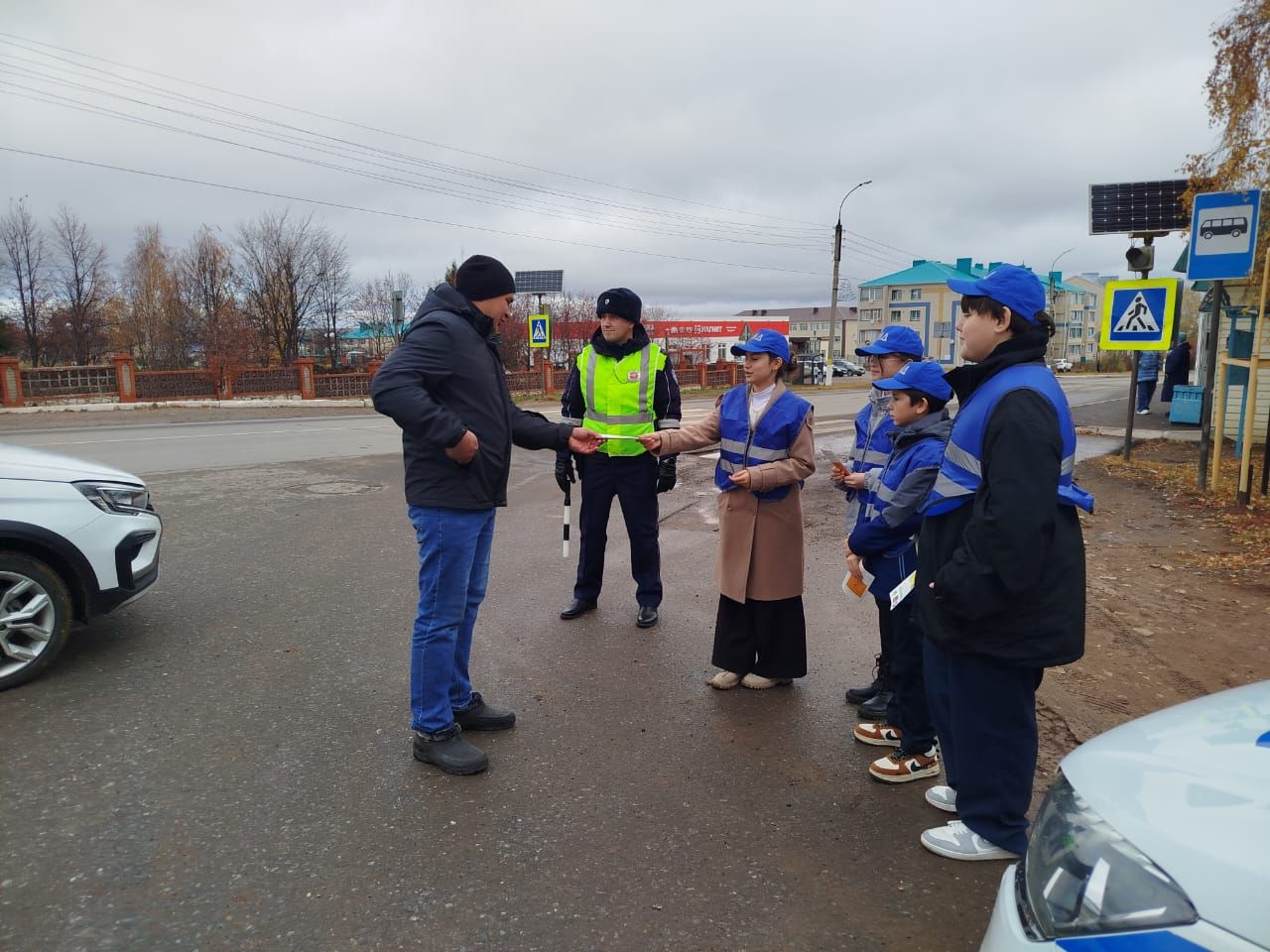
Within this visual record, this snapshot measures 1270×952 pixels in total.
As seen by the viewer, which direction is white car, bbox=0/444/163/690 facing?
to the viewer's right

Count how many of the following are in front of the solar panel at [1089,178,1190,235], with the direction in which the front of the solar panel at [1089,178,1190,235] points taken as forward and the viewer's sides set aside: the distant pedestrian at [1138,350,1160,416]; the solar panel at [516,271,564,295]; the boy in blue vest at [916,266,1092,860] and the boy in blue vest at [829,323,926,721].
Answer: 2

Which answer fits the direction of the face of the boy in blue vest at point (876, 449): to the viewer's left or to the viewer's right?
to the viewer's left

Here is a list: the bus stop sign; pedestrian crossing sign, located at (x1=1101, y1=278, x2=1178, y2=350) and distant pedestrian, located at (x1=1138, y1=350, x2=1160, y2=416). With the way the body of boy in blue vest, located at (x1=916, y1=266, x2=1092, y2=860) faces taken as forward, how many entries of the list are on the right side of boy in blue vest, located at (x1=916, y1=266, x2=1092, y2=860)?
3

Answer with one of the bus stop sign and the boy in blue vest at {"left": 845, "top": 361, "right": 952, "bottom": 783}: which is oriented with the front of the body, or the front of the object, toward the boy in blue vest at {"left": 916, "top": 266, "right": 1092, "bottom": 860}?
the bus stop sign

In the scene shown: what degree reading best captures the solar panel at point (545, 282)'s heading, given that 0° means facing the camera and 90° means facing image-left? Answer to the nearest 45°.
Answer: approximately 0°

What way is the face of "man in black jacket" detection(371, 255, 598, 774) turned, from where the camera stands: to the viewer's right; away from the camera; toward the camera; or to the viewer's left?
to the viewer's right

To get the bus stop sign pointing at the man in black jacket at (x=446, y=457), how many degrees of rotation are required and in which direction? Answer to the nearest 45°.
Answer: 0° — it already faces them

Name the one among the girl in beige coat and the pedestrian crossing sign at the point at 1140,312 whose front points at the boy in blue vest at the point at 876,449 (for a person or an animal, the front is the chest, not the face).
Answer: the pedestrian crossing sign

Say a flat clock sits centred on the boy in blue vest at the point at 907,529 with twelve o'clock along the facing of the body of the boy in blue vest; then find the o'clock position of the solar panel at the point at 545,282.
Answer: The solar panel is roughly at 2 o'clock from the boy in blue vest.
